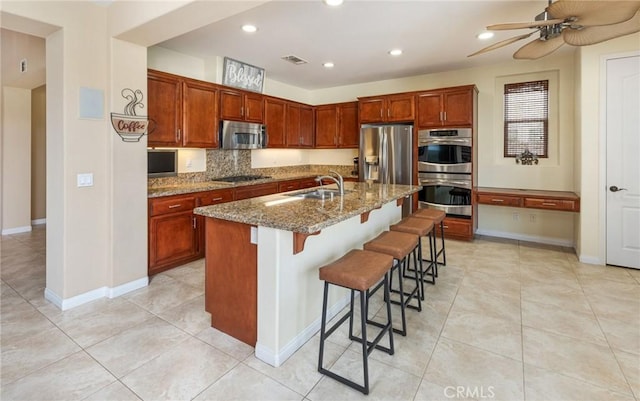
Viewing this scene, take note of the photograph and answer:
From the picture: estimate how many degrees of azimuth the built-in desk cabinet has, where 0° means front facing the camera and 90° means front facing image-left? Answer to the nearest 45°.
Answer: approximately 0°

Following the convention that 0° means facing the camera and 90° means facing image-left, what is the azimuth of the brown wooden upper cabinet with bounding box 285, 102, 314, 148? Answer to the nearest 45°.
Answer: approximately 315°

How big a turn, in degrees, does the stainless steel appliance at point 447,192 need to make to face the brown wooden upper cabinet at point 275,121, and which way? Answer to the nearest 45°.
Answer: approximately 90° to its right

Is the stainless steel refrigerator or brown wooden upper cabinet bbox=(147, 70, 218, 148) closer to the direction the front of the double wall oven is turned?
the brown wooden upper cabinet

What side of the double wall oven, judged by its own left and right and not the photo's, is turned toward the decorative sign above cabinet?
right

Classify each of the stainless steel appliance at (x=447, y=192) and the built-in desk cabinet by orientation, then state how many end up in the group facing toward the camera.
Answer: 2
